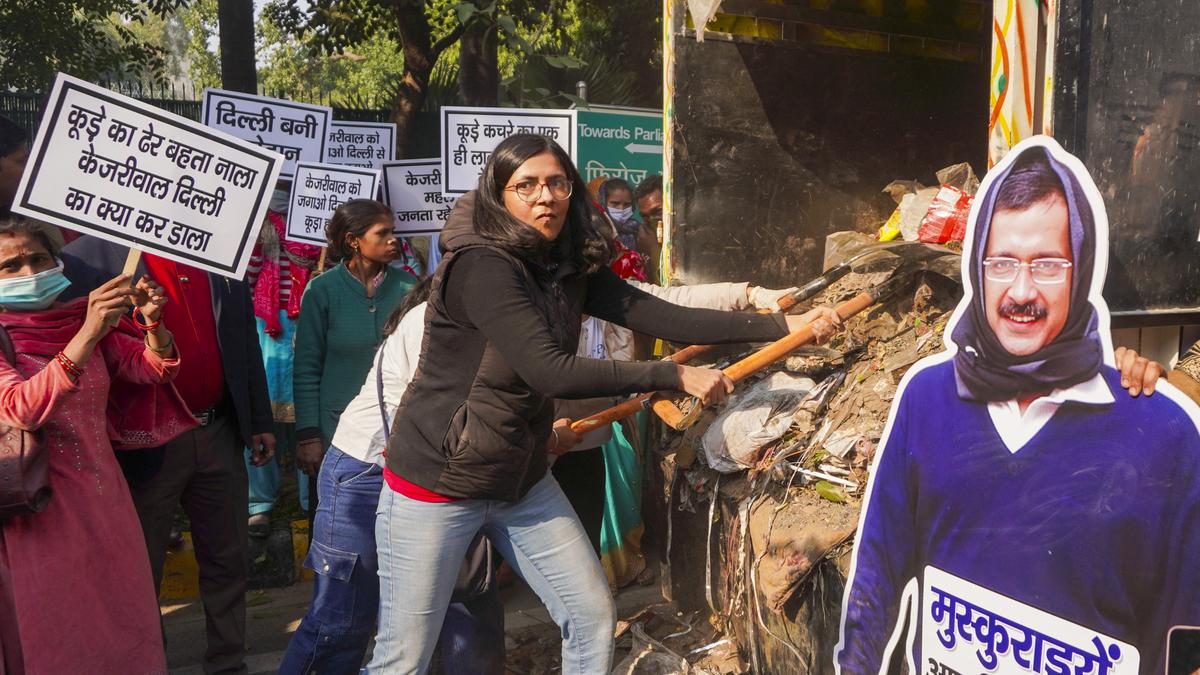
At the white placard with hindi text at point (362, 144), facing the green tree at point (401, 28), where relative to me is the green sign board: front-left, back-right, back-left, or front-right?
front-right

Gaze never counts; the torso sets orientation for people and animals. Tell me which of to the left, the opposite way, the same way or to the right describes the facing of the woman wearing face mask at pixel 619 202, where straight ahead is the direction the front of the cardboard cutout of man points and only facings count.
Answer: the same way

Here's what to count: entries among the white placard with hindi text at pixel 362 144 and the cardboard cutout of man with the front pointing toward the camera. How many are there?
2

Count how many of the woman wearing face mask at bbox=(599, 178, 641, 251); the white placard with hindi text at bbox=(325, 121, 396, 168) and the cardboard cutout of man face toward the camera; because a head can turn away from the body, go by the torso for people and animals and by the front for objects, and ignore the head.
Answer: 3

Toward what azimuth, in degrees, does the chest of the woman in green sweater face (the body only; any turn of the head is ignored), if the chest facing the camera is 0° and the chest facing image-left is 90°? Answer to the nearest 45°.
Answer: approximately 315°

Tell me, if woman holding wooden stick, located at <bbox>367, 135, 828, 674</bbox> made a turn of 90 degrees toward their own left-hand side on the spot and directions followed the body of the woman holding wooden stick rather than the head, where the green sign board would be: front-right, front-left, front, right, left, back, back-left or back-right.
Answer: front-left

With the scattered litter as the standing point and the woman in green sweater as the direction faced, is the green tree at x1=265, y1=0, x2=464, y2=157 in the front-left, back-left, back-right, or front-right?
front-right

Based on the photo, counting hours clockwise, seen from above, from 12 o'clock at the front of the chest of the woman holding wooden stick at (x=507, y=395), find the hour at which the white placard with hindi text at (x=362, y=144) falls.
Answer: The white placard with hindi text is roughly at 7 o'clock from the woman holding wooden stick.

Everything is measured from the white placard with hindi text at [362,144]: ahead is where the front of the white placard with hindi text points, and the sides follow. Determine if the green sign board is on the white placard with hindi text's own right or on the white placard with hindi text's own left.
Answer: on the white placard with hindi text's own left

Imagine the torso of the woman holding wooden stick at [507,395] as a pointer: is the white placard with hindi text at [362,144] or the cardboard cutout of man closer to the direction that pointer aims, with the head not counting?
the cardboard cutout of man

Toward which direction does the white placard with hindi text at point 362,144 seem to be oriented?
toward the camera

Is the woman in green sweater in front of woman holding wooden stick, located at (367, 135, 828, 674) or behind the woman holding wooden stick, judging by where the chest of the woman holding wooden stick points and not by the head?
behind

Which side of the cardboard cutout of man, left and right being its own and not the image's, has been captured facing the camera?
front

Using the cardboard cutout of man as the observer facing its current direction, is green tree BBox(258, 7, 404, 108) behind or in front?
behind

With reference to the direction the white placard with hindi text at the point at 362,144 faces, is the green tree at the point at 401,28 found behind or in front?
behind

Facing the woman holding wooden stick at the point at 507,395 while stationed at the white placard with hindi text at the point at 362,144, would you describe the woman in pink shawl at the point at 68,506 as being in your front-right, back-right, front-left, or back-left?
front-right

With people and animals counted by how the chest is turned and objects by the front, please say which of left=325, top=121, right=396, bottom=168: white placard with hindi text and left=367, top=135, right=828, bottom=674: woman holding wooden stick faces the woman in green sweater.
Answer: the white placard with hindi text

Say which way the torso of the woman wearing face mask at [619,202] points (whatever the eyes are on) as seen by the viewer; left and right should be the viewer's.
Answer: facing the viewer

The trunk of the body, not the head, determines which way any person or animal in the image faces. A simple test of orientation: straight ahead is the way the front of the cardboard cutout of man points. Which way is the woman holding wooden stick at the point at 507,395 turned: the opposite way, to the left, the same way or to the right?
to the left
